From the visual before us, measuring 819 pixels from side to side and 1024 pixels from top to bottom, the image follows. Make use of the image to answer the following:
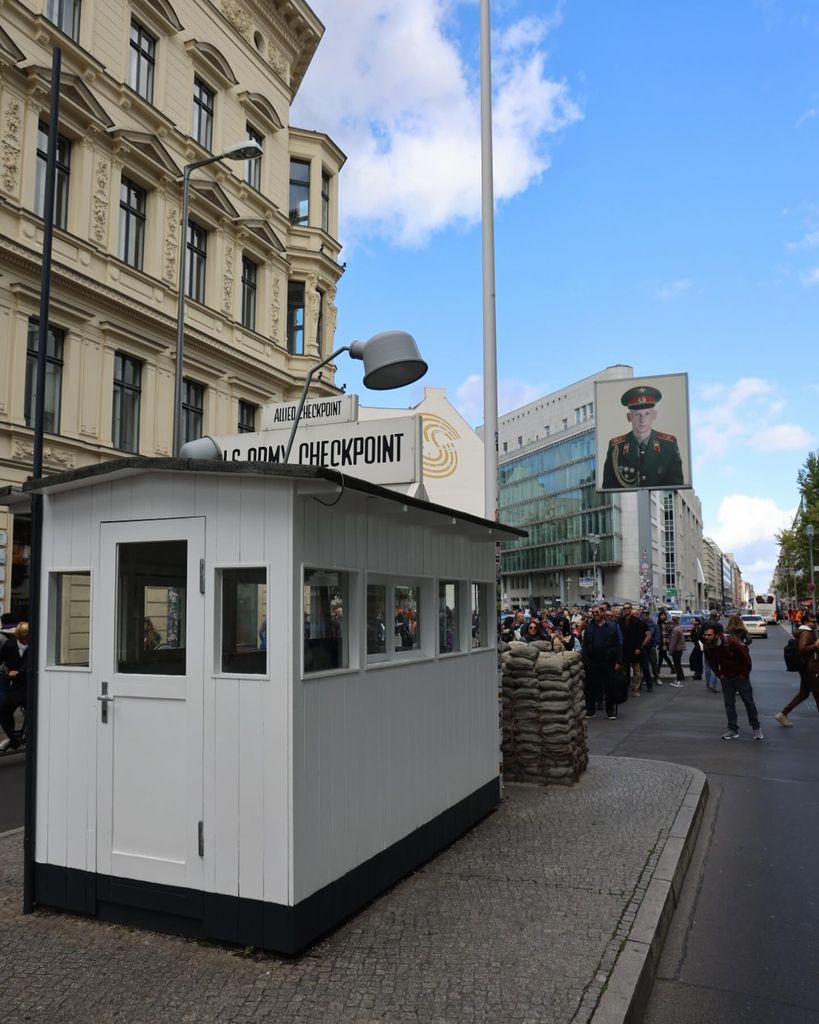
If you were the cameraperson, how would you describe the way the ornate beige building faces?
facing the viewer and to the right of the viewer

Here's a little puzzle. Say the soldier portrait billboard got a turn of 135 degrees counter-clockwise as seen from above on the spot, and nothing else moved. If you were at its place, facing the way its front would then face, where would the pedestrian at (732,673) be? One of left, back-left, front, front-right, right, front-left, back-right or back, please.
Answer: back-right

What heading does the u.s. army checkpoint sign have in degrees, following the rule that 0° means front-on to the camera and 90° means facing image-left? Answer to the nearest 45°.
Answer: approximately 45°

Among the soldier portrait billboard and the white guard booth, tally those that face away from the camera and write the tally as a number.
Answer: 0

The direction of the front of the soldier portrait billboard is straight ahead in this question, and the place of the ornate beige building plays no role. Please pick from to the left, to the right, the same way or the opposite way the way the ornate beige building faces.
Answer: to the left

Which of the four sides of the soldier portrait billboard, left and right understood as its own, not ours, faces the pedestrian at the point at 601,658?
front

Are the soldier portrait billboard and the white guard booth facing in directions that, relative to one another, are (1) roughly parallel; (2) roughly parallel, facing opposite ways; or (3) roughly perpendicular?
roughly parallel

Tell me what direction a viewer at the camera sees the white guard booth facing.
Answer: facing the viewer and to the left of the viewer

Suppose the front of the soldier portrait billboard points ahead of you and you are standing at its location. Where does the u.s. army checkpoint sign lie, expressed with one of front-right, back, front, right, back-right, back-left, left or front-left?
front

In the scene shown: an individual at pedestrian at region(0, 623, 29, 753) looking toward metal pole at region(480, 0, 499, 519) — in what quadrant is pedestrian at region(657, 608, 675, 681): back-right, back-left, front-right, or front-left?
front-left

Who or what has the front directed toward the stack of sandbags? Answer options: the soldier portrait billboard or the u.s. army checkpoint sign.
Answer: the soldier portrait billboard

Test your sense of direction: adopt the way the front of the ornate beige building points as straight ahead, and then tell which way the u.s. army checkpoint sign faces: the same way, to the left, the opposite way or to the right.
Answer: to the right

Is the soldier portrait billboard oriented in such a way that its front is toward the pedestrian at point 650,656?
yes

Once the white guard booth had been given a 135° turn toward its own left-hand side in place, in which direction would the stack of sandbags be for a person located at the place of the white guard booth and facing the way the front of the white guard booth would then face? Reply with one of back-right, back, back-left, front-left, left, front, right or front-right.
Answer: front-left

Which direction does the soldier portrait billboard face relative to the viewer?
toward the camera

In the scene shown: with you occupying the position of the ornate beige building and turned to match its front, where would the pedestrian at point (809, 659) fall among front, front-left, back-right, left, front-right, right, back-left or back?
front

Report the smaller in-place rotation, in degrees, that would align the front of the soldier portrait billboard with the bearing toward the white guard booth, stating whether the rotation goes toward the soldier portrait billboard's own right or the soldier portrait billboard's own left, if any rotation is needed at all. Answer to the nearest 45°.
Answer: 0° — it already faces it
